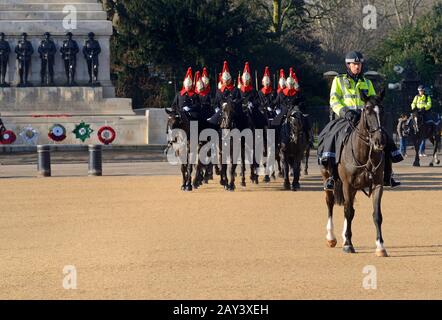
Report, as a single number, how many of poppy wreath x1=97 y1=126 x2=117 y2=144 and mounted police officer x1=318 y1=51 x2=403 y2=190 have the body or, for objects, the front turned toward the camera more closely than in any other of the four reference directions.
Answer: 2

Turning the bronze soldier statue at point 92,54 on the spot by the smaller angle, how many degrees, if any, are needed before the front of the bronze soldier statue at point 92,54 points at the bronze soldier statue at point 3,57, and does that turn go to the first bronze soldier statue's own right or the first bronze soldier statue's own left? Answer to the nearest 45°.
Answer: approximately 90° to the first bronze soldier statue's own right

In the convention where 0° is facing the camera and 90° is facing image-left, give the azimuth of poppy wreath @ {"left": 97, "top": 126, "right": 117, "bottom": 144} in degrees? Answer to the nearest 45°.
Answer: approximately 0°

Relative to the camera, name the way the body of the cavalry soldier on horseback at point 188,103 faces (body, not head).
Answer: toward the camera

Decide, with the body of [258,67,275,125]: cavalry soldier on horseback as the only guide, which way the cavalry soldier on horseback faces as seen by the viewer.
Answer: toward the camera

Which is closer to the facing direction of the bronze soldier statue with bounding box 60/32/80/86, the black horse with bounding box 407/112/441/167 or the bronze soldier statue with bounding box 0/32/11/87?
the black horse

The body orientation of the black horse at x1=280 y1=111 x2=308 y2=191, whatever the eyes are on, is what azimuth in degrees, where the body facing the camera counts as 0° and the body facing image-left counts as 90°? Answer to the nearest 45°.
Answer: approximately 0°

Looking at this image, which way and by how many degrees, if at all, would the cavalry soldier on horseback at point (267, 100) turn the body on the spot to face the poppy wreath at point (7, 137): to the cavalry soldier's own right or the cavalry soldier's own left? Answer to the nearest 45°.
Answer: approximately 135° to the cavalry soldier's own right
